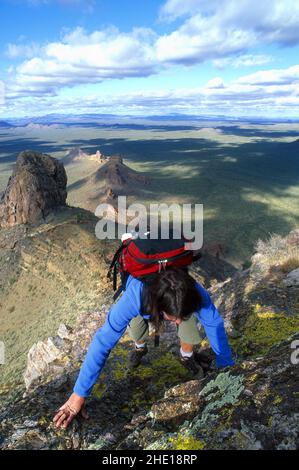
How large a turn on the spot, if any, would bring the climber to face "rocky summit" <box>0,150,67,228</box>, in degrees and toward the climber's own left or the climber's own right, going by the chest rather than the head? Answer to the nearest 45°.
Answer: approximately 180°

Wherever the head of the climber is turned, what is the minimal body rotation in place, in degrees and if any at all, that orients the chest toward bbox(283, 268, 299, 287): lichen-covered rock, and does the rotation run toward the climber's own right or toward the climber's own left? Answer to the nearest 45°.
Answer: approximately 135° to the climber's own left

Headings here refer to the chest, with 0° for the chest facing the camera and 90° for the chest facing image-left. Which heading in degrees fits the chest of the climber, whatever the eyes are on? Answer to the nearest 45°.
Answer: approximately 0°
